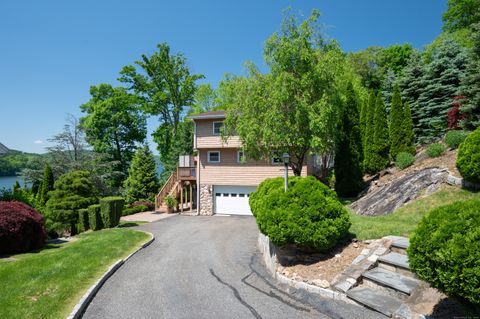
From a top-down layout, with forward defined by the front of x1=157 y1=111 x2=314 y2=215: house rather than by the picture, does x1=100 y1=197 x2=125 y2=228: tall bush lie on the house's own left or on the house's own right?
on the house's own right

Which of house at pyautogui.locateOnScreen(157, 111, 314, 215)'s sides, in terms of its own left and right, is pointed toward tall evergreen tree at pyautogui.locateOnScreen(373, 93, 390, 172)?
left

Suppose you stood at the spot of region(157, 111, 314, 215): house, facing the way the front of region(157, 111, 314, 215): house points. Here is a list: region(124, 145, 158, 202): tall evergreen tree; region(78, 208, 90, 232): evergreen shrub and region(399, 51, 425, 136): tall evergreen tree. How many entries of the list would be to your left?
1

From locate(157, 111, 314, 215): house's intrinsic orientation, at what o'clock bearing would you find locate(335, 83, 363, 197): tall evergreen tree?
The tall evergreen tree is roughly at 10 o'clock from the house.

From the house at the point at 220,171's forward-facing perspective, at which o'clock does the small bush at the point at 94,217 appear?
The small bush is roughly at 2 o'clock from the house.

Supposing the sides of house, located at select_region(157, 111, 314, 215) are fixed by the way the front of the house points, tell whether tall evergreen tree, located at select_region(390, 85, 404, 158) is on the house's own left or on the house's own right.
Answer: on the house's own left

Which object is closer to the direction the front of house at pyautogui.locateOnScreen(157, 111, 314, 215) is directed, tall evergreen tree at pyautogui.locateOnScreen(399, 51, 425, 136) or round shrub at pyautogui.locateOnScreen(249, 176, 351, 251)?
the round shrub

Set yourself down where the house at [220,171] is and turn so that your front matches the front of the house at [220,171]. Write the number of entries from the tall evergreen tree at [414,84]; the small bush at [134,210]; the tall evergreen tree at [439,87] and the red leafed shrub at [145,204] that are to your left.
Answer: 2

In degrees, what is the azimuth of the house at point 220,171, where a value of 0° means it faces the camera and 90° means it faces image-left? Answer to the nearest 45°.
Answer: approximately 0°

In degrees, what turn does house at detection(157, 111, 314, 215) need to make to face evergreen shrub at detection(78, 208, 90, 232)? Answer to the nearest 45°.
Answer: approximately 45° to its right

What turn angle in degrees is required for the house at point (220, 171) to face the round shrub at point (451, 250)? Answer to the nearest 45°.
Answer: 0° — it already faces it

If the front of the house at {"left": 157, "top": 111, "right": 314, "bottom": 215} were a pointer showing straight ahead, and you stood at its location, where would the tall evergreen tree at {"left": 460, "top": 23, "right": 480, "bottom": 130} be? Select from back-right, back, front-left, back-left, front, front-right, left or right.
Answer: front-left
